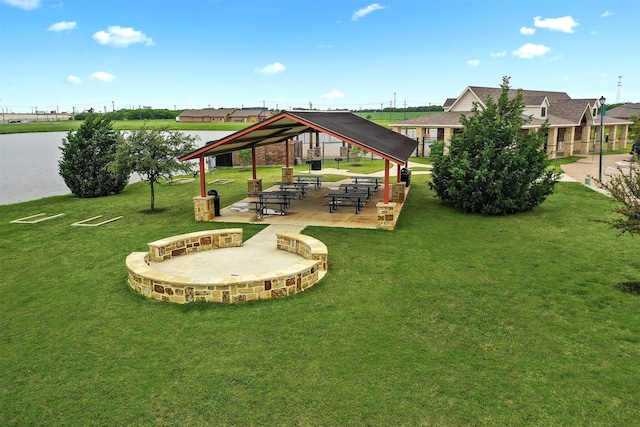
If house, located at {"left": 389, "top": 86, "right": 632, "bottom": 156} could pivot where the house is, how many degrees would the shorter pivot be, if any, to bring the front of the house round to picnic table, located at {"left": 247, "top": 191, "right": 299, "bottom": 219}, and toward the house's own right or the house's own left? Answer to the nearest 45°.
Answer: approximately 45° to the house's own right

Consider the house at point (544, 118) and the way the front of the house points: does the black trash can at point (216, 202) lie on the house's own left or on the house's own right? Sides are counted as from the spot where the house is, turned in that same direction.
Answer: on the house's own right

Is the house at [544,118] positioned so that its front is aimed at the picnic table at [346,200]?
no

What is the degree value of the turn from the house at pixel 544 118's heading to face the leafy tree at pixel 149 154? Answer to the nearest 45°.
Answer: approximately 90° to its right

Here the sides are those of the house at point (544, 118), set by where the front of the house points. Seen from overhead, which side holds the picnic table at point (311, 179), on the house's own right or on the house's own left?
on the house's own right

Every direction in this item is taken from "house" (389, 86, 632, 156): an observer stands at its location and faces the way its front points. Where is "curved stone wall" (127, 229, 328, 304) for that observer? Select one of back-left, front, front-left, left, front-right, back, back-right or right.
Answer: front-right

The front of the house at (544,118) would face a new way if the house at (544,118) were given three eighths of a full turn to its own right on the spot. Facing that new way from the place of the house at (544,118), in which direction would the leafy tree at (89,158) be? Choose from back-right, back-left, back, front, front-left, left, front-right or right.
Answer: front-left

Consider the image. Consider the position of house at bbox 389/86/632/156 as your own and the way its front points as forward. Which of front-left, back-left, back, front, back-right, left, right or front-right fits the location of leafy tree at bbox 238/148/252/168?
right

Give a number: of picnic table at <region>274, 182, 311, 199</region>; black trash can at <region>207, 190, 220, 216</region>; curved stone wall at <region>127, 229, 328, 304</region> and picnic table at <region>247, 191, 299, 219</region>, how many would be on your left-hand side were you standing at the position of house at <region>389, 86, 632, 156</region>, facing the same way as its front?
0

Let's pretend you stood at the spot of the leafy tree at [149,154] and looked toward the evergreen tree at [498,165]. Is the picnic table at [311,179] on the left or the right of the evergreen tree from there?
left

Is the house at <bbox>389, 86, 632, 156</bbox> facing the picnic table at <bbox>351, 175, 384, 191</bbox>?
no
